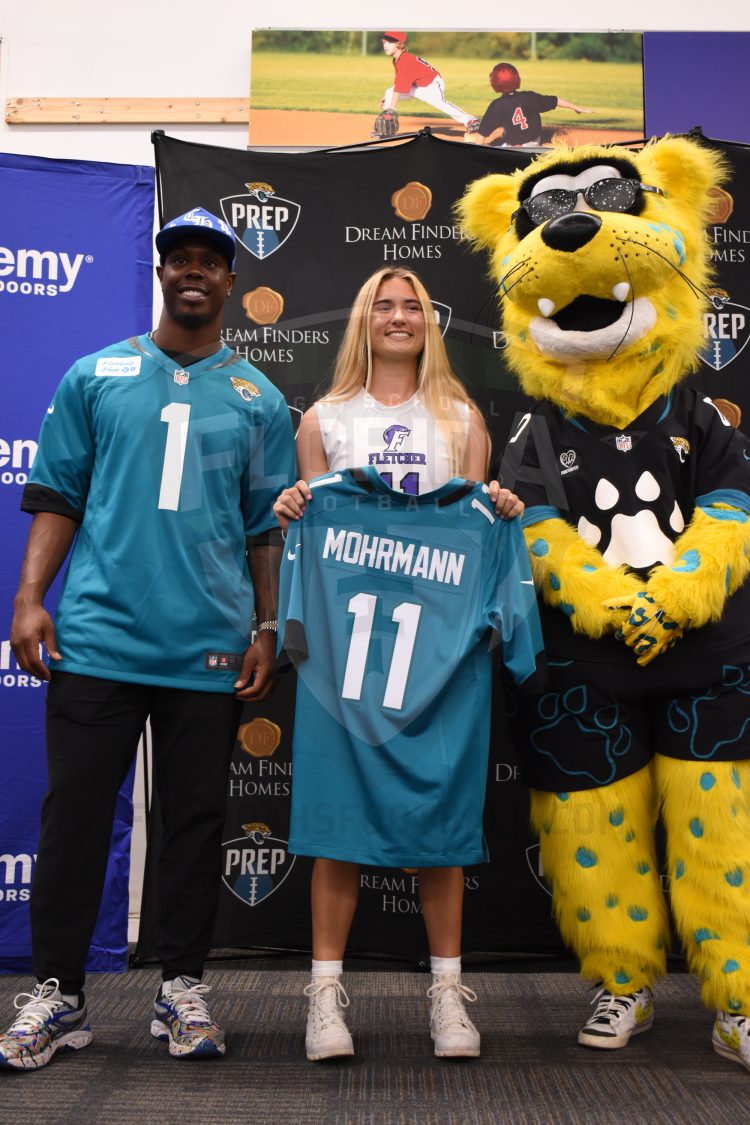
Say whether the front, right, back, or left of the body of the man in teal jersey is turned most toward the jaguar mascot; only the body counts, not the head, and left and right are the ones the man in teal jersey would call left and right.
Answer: left

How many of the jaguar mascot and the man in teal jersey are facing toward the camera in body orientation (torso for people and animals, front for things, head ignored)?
2

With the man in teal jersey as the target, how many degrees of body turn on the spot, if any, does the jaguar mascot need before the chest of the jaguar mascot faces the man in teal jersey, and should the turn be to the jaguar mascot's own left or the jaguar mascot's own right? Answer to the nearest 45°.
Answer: approximately 90° to the jaguar mascot's own right

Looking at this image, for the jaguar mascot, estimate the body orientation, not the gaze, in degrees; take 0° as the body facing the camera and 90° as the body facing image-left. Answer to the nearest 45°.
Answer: approximately 0°

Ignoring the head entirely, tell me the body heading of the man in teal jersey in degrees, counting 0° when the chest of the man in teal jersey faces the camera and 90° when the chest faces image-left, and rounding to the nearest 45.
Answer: approximately 0°
